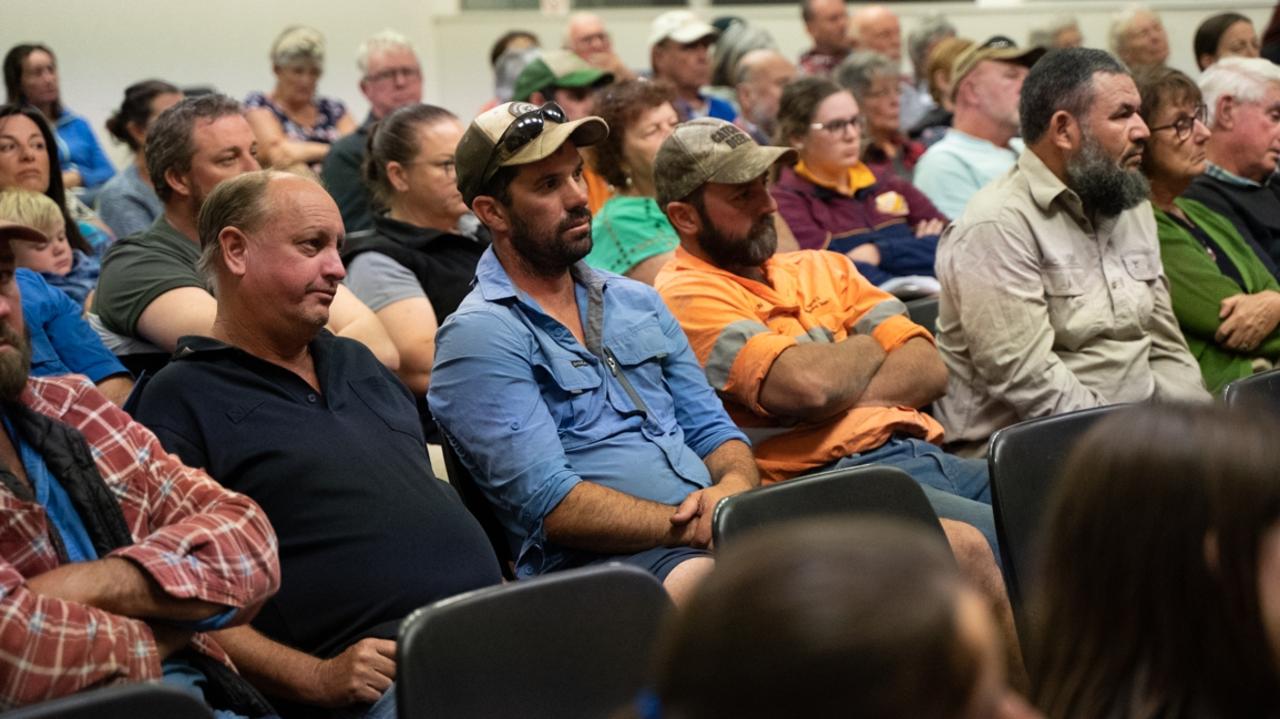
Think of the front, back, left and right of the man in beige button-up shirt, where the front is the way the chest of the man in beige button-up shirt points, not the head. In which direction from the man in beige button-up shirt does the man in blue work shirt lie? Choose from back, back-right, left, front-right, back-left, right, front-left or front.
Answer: right

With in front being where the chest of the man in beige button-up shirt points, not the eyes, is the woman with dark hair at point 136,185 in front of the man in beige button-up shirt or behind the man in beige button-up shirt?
behind

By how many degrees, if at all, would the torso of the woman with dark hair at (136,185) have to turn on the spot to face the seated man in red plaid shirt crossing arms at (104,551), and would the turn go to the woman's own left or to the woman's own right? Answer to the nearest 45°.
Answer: approximately 90° to the woman's own right

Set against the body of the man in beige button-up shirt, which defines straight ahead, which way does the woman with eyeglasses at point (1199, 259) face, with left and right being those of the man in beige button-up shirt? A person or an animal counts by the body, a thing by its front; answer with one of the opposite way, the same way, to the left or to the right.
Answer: the same way

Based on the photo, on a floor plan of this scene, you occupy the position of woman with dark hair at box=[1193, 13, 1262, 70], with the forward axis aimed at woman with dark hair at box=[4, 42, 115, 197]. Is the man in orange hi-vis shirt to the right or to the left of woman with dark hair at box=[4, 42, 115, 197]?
left

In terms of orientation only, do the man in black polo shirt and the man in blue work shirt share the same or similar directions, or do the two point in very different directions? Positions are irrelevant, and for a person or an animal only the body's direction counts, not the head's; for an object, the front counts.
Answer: same or similar directions

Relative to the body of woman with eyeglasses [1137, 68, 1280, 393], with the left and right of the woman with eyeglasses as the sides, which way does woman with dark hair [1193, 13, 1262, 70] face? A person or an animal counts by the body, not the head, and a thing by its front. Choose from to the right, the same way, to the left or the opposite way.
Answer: the same way

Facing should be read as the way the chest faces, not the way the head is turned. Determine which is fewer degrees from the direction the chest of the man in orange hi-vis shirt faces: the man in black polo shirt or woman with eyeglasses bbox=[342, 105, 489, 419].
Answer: the man in black polo shirt

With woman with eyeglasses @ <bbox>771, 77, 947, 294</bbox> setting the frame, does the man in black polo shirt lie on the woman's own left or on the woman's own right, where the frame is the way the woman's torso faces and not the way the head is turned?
on the woman's own right

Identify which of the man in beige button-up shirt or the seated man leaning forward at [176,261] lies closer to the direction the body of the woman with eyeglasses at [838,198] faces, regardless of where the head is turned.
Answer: the man in beige button-up shirt

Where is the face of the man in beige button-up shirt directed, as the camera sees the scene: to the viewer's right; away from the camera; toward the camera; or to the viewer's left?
to the viewer's right

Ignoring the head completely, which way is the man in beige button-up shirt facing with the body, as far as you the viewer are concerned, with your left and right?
facing the viewer and to the right of the viewer

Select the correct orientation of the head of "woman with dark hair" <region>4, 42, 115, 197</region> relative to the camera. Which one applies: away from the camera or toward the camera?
toward the camera

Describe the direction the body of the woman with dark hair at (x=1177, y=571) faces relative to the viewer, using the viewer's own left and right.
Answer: facing to the right of the viewer

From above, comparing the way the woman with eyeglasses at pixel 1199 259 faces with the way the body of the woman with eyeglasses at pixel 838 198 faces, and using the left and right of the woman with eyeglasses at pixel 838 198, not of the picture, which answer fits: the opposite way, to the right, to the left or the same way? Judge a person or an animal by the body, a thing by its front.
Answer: the same way

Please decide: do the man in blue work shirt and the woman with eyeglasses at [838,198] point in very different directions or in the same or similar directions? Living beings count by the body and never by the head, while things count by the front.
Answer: same or similar directions

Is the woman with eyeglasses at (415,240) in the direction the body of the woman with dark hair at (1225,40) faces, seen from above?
no

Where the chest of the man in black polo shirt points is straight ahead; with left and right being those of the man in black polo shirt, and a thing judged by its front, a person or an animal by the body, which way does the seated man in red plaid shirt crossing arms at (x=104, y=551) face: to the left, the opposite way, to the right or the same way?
the same way

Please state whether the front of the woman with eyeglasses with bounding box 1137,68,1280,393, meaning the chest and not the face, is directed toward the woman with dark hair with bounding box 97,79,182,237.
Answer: no

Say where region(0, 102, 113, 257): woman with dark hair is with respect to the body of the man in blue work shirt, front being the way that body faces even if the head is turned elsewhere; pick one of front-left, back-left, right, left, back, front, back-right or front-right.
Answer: back
